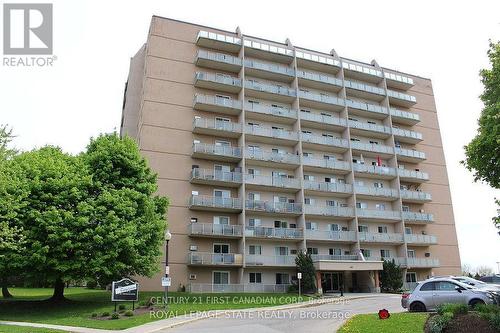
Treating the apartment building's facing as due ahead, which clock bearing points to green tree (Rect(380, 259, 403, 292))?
The green tree is roughly at 10 o'clock from the apartment building.

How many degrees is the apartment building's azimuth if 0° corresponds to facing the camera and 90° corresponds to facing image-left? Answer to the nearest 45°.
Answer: approximately 315°

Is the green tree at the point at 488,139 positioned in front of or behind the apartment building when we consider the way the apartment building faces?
in front
